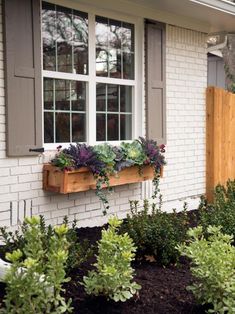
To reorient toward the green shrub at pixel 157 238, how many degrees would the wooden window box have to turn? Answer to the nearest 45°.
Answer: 0° — it already faces it

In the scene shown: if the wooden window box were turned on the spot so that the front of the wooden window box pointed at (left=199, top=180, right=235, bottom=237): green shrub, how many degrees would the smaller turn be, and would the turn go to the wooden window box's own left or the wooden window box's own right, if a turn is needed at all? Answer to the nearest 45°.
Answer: approximately 45° to the wooden window box's own left

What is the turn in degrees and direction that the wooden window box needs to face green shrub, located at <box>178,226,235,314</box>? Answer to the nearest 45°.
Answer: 0° — it already faces it

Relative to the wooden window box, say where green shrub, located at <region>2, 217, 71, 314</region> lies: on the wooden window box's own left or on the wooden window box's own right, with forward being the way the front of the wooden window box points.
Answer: on the wooden window box's own right

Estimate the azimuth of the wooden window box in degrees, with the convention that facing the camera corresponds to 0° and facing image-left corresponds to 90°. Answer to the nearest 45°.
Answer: approximately 315°

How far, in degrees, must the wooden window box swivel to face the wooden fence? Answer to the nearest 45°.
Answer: approximately 90° to its left

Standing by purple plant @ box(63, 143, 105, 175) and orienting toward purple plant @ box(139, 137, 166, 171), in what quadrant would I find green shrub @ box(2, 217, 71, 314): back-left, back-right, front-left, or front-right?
back-right
